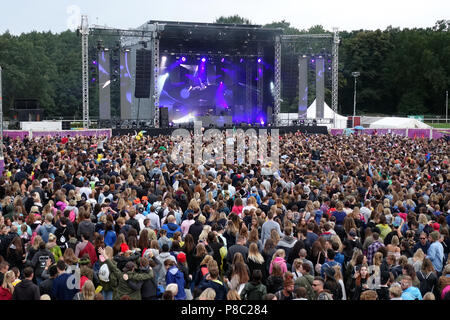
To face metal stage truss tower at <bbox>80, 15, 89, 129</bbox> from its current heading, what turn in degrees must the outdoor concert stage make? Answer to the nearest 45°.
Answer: approximately 45° to its right

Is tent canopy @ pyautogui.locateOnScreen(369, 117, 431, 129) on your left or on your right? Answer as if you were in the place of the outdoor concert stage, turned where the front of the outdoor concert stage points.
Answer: on your left

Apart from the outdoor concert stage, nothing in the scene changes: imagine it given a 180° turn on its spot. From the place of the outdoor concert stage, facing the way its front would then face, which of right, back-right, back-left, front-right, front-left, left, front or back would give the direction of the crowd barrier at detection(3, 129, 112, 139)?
back-left

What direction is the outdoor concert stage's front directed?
toward the camera
